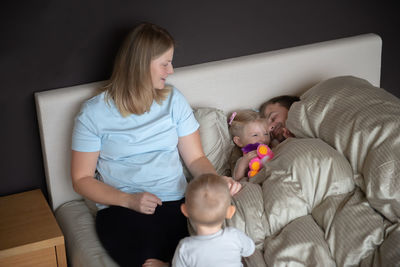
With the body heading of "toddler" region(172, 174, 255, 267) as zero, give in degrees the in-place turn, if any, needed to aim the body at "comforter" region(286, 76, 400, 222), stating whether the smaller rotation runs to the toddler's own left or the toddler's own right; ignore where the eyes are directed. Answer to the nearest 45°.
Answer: approximately 45° to the toddler's own right

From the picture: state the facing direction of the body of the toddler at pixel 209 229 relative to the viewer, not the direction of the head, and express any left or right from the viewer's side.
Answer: facing away from the viewer

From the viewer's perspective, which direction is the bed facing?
toward the camera

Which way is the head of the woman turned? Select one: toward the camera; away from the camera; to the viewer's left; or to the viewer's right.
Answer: to the viewer's right

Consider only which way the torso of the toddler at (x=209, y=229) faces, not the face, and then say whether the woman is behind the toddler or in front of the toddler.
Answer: in front

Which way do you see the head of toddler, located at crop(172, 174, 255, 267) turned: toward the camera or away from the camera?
away from the camera

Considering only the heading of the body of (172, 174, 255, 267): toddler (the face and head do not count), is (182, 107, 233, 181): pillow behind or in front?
in front

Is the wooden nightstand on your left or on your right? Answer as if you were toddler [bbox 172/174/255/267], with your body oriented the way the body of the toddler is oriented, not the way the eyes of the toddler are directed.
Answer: on your left

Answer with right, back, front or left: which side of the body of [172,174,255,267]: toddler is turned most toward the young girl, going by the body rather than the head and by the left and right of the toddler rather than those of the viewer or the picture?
front

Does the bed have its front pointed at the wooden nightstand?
no
